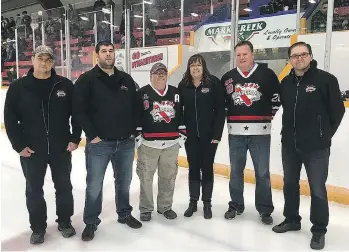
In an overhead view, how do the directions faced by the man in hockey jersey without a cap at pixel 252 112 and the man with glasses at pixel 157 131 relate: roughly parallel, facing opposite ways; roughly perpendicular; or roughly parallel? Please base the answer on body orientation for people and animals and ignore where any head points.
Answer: roughly parallel

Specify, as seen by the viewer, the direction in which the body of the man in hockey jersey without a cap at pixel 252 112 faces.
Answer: toward the camera

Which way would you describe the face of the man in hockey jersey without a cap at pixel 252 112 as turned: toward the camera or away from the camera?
toward the camera

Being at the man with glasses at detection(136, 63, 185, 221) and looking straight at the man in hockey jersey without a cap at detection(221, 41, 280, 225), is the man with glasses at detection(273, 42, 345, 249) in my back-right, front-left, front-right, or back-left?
front-right

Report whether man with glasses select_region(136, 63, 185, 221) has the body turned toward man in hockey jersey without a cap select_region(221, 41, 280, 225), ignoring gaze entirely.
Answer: no

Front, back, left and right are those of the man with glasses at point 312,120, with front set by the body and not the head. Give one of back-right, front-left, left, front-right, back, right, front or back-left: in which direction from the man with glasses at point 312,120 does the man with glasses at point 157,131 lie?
front-right

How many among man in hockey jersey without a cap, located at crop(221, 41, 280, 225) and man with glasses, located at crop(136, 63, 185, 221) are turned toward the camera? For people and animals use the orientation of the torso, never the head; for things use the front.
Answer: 2

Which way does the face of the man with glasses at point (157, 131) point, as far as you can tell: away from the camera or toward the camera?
toward the camera

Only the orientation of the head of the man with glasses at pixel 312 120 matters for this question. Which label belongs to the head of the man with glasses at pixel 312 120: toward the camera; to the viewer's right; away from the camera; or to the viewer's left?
toward the camera

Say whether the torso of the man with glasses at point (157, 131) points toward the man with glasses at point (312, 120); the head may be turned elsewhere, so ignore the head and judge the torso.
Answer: no

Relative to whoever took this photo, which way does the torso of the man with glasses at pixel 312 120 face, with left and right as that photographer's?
facing the viewer and to the left of the viewer

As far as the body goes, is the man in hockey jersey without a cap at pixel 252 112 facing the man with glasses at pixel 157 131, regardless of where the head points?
no
